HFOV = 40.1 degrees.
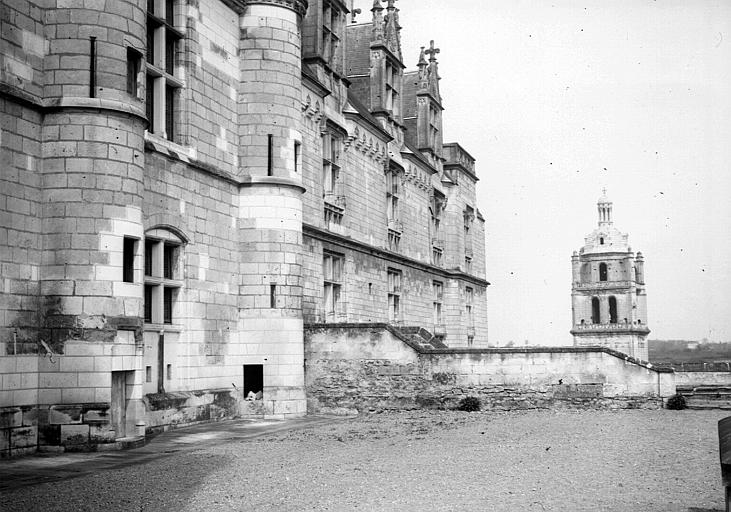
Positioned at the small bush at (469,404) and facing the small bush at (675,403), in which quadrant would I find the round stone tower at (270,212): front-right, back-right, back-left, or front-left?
back-right

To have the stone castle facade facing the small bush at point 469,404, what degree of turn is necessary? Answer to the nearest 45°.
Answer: approximately 90° to its left

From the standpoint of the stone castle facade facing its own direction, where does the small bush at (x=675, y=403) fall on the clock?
The small bush is roughly at 10 o'clock from the stone castle facade.

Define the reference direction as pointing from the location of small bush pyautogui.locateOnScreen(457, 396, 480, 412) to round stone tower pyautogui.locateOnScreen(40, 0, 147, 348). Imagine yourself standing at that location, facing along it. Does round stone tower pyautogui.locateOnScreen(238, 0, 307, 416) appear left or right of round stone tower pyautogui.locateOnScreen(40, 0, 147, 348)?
right

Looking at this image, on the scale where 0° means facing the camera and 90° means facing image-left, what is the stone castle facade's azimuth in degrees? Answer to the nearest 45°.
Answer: approximately 315°
